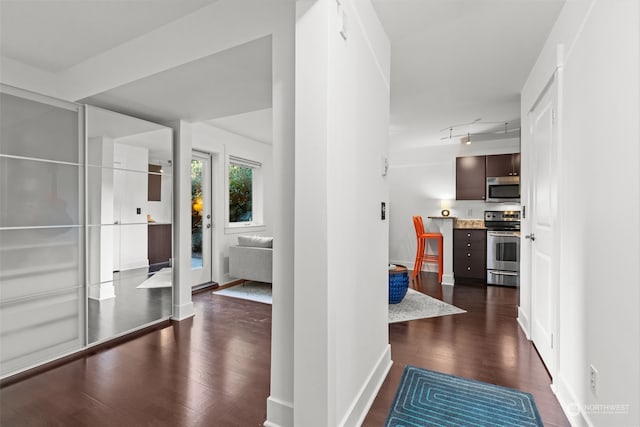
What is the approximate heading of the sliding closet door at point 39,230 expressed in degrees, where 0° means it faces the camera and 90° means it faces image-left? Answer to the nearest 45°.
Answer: approximately 315°

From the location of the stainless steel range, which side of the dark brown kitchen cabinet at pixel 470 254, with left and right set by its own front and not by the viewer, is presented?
left

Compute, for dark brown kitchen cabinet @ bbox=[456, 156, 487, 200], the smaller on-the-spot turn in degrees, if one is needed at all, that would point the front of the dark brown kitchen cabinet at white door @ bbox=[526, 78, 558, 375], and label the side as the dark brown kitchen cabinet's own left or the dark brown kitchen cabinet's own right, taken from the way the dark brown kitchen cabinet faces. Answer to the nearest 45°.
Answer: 0° — it already faces it

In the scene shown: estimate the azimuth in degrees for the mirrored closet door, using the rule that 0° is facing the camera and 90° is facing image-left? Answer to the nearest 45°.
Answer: approximately 315°

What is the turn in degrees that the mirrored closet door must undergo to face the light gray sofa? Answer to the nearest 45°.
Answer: approximately 90° to its left

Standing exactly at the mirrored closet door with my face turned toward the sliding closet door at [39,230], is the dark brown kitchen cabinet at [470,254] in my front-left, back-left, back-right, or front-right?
back-left

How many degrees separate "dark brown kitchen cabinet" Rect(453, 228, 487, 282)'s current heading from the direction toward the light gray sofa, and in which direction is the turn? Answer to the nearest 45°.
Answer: approximately 45° to its right
